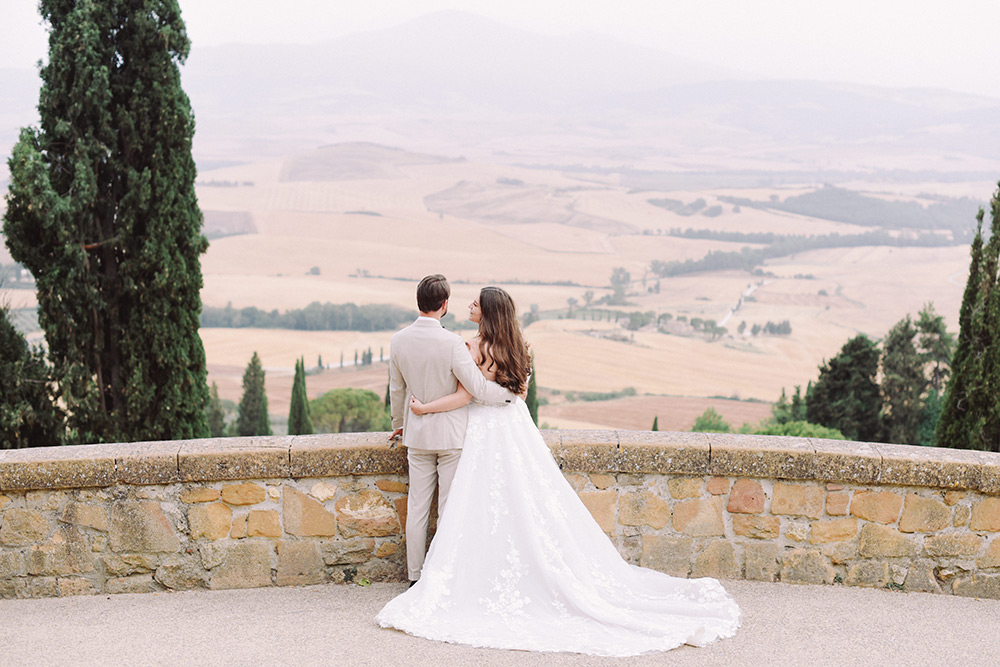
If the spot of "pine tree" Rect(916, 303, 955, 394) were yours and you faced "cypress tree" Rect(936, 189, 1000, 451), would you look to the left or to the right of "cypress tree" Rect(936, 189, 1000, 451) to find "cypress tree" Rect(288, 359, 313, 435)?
right

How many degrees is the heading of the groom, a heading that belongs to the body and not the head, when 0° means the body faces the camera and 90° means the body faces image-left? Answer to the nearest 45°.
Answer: approximately 180°

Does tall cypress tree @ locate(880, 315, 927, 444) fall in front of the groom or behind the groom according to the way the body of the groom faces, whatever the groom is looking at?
in front

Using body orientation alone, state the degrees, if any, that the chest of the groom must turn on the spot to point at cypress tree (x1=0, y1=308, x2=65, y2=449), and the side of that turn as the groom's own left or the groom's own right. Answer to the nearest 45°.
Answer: approximately 45° to the groom's own left

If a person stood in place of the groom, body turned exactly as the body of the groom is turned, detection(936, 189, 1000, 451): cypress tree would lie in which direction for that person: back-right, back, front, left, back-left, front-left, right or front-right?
front-right

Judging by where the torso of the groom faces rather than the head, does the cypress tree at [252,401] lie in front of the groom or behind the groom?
in front

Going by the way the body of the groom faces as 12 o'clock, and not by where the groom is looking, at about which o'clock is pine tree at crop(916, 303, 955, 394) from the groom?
The pine tree is roughly at 1 o'clock from the groom.
